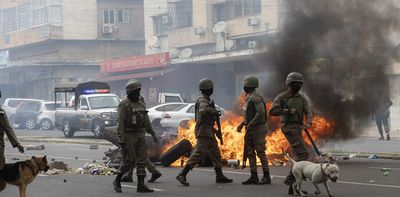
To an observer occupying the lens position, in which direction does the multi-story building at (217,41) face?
facing the viewer and to the left of the viewer

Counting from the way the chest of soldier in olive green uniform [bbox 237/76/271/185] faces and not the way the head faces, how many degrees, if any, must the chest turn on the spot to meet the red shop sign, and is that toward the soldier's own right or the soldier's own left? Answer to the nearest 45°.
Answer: approximately 90° to the soldier's own right

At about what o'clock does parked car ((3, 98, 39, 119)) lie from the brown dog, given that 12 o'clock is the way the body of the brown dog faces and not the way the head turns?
The parked car is roughly at 9 o'clock from the brown dog.

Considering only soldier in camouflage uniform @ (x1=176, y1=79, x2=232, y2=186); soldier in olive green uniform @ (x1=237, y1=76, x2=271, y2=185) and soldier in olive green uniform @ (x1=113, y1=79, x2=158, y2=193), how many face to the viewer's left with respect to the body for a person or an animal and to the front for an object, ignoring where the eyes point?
1

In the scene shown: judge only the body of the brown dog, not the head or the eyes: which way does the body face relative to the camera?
to the viewer's right

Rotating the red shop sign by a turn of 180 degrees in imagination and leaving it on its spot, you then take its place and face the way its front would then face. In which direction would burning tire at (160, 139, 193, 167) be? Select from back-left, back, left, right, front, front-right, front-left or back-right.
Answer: back-right

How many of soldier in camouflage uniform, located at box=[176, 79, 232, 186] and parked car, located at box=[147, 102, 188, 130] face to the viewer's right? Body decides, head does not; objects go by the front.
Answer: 1

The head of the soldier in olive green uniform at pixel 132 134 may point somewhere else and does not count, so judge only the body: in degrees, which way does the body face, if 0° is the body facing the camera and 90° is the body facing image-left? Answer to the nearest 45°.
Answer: approximately 315°

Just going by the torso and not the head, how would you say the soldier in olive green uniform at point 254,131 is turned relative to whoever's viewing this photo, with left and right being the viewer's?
facing to the left of the viewer
